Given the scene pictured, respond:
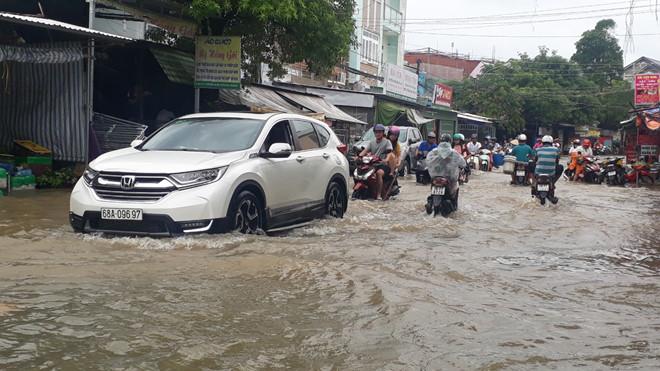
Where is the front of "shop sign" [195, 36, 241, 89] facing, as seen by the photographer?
facing the viewer

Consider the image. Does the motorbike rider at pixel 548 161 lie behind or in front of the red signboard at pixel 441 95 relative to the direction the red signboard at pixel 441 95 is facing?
in front

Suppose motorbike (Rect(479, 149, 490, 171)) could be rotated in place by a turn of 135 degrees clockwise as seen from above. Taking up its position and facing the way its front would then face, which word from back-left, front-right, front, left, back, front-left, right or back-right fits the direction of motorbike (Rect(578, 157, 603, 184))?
back

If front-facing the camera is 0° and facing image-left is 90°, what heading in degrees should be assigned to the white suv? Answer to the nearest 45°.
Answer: approximately 45°

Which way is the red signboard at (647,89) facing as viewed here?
toward the camera

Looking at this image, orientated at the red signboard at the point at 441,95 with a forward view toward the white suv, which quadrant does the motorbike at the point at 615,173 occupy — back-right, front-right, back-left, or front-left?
front-left

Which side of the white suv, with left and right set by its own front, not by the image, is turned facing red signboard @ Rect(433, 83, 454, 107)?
back

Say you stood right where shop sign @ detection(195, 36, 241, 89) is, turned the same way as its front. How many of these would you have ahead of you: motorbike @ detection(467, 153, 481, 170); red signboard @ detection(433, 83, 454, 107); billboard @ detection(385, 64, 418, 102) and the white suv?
1

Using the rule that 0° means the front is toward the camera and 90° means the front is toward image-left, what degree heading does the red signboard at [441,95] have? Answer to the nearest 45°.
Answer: approximately 0°
